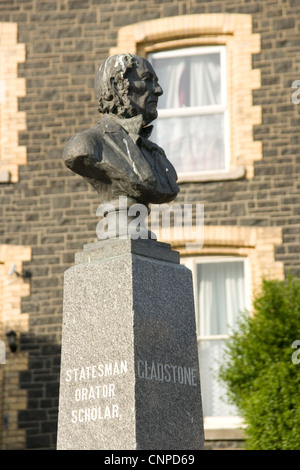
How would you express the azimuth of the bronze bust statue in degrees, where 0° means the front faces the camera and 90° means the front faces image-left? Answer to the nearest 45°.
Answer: approximately 315°

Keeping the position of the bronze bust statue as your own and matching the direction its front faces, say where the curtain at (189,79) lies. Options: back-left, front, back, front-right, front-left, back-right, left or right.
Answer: back-left

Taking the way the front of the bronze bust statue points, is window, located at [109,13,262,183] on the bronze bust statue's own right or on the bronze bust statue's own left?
on the bronze bust statue's own left

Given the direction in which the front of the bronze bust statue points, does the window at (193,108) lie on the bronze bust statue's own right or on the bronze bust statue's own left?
on the bronze bust statue's own left
